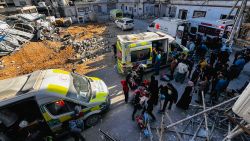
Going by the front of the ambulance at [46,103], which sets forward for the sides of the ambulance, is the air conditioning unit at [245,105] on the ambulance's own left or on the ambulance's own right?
on the ambulance's own right

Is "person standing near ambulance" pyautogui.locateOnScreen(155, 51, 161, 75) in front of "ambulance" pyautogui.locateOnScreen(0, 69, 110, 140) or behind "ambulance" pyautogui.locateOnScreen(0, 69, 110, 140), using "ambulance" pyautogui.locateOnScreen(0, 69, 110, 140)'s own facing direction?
in front

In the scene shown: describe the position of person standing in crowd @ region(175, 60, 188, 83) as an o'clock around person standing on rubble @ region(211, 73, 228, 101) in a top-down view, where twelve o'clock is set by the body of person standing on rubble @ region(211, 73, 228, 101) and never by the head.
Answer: person standing in crowd @ region(175, 60, 188, 83) is roughly at 11 o'clock from person standing on rubble @ region(211, 73, 228, 101).

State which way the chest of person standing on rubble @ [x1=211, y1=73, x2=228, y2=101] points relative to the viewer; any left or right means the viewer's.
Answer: facing away from the viewer and to the left of the viewer

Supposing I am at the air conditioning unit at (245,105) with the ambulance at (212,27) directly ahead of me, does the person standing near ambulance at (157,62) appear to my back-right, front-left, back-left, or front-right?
front-left

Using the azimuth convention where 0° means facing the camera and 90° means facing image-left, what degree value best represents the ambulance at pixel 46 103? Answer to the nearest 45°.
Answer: approximately 270°

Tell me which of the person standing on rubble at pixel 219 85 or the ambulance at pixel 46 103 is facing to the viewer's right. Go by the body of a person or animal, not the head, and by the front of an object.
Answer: the ambulance

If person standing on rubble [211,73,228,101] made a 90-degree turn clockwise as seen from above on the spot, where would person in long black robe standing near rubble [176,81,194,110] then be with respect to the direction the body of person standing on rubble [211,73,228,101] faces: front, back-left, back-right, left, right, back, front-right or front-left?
back

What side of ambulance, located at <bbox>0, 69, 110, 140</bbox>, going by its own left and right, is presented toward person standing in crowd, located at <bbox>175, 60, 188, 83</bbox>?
front

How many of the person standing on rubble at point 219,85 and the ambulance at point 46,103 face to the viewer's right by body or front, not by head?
1

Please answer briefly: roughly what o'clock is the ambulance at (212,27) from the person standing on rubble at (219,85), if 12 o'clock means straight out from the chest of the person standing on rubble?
The ambulance is roughly at 1 o'clock from the person standing on rubble.
